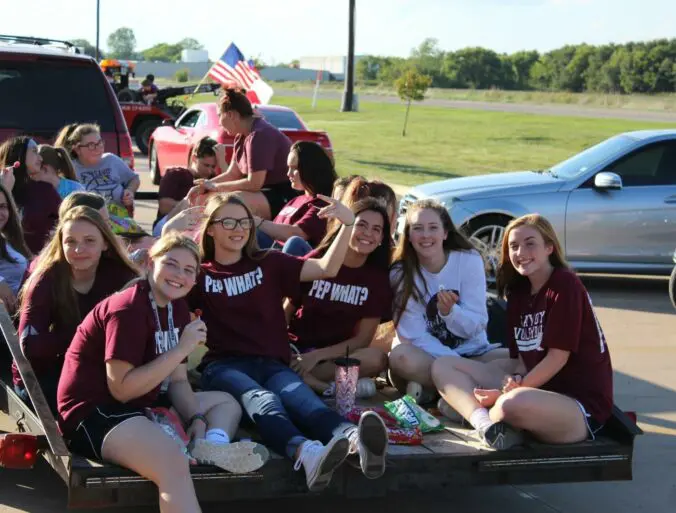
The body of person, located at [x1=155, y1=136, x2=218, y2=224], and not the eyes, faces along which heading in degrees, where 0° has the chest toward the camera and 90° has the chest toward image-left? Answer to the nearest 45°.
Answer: approximately 315°

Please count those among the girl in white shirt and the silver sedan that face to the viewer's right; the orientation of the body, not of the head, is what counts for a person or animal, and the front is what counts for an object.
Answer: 0

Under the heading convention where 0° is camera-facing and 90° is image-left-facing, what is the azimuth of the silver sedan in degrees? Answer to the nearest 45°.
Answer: approximately 90°

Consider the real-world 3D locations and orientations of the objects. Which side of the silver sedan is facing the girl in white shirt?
left

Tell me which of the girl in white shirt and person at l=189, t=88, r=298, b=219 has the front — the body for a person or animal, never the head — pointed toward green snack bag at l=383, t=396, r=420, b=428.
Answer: the girl in white shirt

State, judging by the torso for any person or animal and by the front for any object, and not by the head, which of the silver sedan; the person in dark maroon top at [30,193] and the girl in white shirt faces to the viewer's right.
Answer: the person in dark maroon top

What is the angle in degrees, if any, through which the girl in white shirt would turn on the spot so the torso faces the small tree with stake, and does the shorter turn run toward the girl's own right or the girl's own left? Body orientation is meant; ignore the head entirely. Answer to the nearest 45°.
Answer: approximately 180°

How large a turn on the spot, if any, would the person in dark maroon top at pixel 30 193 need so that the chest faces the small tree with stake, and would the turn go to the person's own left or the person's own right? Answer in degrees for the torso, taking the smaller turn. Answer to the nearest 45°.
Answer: approximately 45° to the person's own left

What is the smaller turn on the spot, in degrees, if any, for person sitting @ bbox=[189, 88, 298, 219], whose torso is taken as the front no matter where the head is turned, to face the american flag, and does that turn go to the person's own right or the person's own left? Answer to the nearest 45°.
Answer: approximately 90° to the person's own right

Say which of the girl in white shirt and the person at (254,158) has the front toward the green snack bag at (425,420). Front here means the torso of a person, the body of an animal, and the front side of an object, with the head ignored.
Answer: the girl in white shirt

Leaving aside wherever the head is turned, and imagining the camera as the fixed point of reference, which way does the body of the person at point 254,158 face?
to the viewer's left
